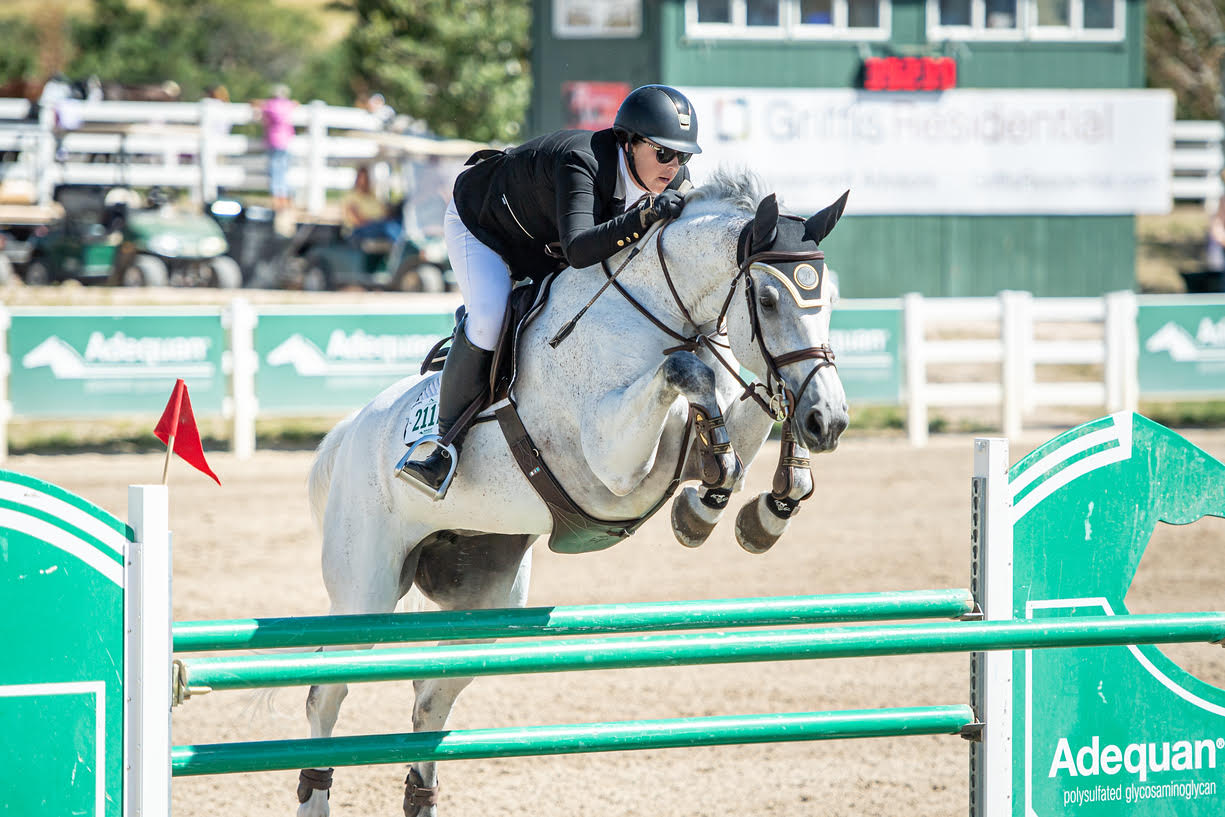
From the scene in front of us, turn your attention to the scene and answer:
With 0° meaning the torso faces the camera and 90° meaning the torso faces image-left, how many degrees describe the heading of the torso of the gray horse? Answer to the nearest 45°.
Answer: approximately 315°

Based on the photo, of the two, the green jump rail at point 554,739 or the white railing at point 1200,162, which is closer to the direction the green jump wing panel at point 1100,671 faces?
the green jump rail

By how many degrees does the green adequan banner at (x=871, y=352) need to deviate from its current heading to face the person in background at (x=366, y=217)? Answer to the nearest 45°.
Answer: approximately 135° to its right

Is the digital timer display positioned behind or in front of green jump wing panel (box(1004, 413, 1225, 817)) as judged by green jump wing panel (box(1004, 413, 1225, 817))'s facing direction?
behind

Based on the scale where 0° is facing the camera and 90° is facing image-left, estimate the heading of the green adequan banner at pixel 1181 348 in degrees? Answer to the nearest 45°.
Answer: approximately 0°

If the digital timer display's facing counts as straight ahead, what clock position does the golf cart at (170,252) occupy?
The golf cart is roughly at 2 o'clock from the digital timer display.

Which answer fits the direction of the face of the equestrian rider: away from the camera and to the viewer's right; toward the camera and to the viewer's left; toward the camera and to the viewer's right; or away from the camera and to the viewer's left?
toward the camera and to the viewer's right
